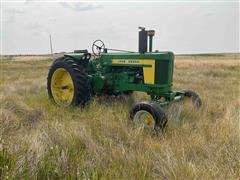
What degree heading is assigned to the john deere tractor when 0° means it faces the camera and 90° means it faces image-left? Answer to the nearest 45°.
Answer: approximately 315°
